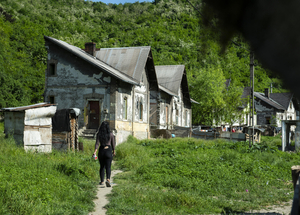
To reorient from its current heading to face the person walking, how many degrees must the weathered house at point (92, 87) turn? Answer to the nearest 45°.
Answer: approximately 45° to its left

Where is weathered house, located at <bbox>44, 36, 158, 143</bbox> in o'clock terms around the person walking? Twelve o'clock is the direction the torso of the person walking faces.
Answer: The weathered house is roughly at 12 o'clock from the person walking.

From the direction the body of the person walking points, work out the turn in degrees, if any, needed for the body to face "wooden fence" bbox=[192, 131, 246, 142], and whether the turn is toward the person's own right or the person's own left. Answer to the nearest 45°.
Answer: approximately 45° to the person's own right

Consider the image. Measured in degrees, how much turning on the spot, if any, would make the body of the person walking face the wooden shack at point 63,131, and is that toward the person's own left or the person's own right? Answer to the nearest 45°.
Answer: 0° — they already face it

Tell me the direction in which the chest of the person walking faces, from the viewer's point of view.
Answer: away from the camera

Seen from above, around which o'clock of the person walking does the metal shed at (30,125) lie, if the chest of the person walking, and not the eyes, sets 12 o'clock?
The metal shed is roughly at 11 o'clock from the person walking.

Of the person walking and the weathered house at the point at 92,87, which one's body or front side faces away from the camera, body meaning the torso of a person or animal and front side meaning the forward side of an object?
the person walking

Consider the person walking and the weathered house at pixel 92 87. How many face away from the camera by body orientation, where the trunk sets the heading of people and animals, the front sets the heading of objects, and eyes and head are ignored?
1
